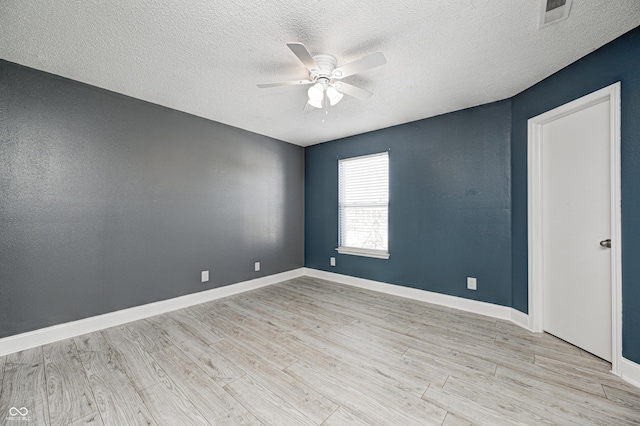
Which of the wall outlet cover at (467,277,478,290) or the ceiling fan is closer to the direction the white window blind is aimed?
the ceiling fan

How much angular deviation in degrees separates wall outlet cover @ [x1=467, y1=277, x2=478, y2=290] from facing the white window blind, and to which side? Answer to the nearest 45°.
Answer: approximately 90° to its right

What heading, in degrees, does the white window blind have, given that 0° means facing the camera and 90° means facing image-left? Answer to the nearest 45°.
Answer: approximately 45°

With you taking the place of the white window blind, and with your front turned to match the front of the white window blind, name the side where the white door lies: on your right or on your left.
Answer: on your left

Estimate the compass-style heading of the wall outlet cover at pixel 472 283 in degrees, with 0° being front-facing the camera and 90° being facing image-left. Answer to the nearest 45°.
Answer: approximately 0°

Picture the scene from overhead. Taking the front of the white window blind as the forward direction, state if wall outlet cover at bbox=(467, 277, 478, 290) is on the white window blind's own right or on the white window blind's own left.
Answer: on the white window blind's own left
